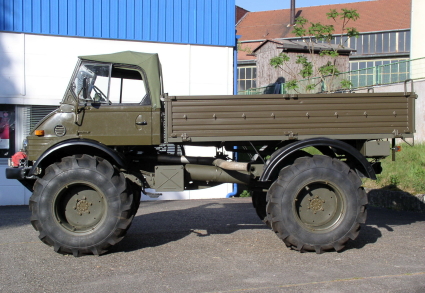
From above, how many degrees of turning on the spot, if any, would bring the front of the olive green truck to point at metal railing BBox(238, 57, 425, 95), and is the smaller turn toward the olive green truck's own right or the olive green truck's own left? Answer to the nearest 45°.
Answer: approximately 135° to the olive green truck's own right

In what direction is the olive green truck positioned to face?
to the viewer's left
